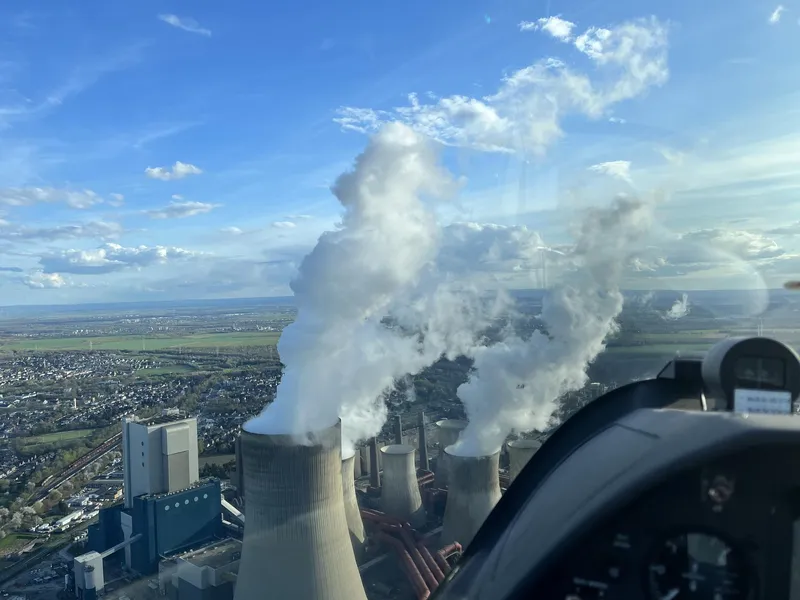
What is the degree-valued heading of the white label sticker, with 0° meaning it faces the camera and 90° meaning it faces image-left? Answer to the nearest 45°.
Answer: approximately 0°

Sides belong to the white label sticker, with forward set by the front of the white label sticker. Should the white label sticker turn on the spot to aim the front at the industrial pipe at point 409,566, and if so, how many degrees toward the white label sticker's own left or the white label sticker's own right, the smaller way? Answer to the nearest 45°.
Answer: approximately 135° to the white label sticker's own right

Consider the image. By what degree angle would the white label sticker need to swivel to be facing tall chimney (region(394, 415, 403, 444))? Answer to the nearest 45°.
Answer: approximately 135° to its right

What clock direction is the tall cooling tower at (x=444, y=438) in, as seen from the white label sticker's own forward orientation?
The tall cooling tower is roughly at 5 o'clock from the white label sticker.

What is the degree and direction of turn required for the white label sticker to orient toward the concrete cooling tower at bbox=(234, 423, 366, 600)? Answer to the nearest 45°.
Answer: approximately 135° to its right

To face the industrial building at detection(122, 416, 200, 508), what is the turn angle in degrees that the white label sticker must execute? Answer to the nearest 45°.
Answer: approximately 135° to its right

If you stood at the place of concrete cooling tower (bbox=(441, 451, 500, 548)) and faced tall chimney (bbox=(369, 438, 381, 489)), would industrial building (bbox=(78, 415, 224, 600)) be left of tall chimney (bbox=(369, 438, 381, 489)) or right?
left

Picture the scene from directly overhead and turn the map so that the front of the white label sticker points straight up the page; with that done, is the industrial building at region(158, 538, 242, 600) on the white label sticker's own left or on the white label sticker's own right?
on the white label sticker's own right

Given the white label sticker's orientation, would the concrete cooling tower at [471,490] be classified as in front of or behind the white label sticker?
behind

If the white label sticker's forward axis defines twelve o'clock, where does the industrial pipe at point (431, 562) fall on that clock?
The industrial pipe is roughly at 5 o'clock from the white label sticker.

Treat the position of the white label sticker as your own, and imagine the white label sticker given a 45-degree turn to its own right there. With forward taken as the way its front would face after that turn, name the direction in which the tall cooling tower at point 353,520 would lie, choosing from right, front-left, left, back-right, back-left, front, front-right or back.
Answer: right
